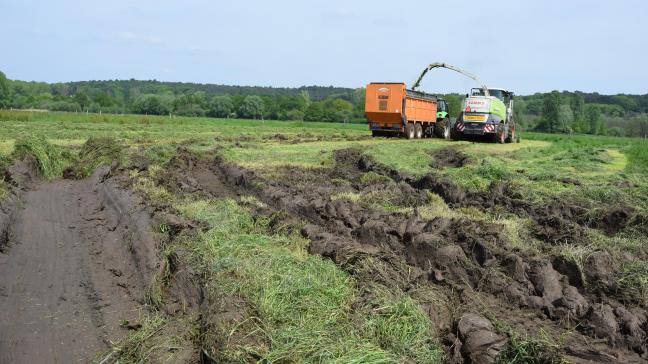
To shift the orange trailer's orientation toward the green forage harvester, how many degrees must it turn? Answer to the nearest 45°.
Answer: approximately 45° to its right

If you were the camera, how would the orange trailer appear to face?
facing away from the viewer and to the right of the viewer

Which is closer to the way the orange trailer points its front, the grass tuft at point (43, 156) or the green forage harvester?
the green forage harvester

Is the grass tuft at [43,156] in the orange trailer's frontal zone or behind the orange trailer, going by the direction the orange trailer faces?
behind
